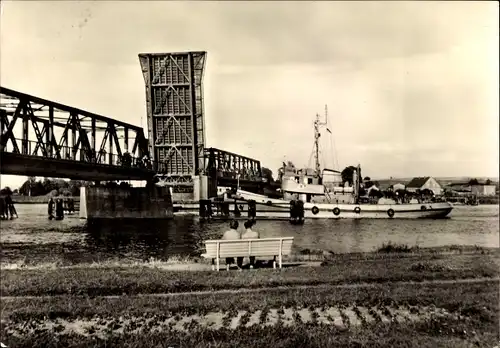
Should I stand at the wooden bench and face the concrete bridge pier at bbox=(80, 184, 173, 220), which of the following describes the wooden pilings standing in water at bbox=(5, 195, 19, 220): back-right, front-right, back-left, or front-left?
front-left

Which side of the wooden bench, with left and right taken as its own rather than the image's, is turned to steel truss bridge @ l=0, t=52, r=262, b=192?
front

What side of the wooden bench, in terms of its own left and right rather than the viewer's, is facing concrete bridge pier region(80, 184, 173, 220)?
front

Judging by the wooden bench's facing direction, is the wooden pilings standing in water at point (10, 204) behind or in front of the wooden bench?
in front

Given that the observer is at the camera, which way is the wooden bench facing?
facing away from the viewer
